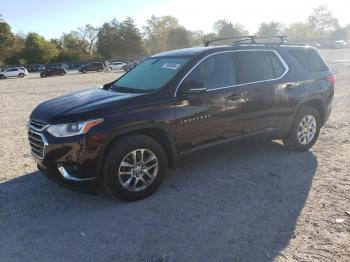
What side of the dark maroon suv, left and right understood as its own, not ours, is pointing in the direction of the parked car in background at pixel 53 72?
right

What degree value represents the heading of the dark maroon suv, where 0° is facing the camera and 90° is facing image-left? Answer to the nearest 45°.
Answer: approximately 45°
